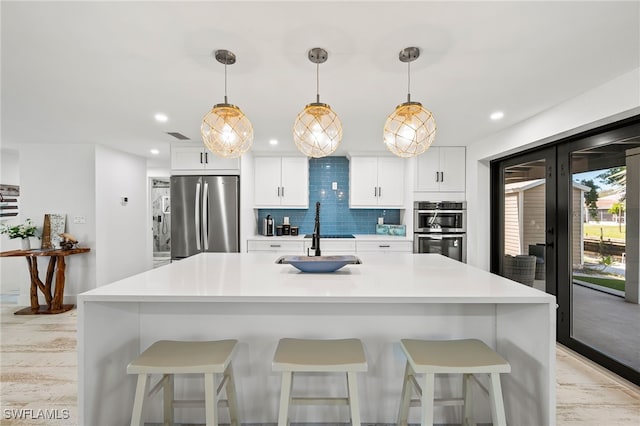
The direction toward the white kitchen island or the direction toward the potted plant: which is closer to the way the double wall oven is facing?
the white kitchen island

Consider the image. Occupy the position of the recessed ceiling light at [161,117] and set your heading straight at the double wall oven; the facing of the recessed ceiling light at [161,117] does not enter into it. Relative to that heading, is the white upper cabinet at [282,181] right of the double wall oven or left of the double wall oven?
left

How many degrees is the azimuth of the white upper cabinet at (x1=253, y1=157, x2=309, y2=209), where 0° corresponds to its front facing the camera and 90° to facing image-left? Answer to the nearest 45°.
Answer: approximately 0°

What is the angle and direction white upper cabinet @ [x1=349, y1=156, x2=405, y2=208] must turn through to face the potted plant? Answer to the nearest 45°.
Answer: approximately 90° to its right

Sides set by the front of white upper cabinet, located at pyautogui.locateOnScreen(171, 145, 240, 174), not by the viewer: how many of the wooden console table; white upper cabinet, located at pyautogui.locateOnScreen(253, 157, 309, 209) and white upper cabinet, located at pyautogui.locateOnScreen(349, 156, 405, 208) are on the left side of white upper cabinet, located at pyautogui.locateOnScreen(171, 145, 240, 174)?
2

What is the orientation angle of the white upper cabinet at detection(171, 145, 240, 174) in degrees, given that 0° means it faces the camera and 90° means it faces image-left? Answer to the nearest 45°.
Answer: approximately 0°

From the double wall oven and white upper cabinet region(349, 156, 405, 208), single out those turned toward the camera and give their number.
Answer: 2
